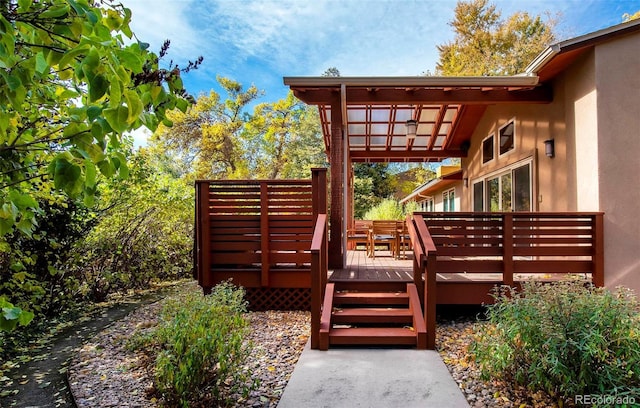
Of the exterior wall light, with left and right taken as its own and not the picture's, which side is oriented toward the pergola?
front

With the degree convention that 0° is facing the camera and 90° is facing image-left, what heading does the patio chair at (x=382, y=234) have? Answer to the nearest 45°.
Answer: approximately 180°

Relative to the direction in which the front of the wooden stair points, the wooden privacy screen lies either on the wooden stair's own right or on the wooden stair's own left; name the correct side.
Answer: on the wooden stair's own right

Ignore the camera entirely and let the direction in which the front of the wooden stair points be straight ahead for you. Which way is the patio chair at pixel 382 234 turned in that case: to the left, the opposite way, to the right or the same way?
the opposite way

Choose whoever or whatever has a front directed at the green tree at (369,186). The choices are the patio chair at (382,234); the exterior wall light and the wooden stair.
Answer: the patio chair

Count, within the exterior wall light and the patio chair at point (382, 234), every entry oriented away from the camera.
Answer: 1

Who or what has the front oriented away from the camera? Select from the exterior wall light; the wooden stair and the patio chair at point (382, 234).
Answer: the patio chair

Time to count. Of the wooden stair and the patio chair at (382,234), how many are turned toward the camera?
1

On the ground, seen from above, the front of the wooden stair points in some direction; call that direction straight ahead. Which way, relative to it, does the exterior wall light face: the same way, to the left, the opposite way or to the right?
to the right

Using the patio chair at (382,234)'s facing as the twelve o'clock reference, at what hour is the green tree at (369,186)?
The green tree is roughly at 12 o'clock from the patio chair.

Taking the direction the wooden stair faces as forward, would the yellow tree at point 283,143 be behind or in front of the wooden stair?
behind

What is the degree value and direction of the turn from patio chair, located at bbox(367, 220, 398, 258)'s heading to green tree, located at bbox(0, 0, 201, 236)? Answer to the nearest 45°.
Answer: approximately 180°
